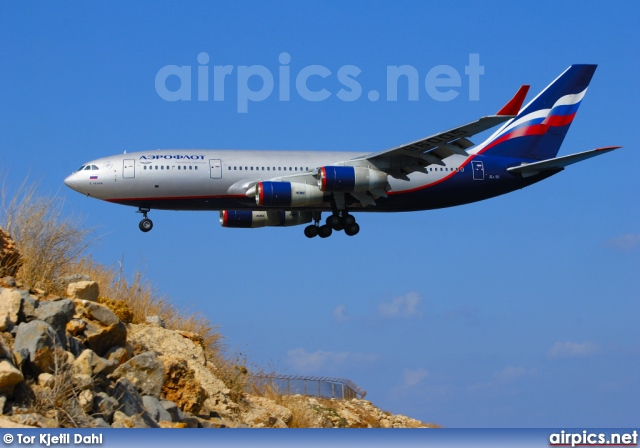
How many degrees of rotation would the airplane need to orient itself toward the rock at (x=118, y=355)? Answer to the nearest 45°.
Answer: approximately 90° to its left

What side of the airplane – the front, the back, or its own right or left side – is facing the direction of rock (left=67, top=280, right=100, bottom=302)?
left

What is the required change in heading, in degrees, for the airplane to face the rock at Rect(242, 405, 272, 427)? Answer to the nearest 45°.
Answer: approximately 90° to its left

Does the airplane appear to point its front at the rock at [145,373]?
no

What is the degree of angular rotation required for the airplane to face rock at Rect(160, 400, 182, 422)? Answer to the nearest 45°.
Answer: approximately 90° to its left

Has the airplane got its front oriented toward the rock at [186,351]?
no

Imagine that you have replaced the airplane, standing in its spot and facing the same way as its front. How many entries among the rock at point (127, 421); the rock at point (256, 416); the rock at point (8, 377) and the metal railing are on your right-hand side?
0

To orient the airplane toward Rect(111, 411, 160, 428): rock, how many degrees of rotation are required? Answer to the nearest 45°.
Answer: approximately 90° to its left

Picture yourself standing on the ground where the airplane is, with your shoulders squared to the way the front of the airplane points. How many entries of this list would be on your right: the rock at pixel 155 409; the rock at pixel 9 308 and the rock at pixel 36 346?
0

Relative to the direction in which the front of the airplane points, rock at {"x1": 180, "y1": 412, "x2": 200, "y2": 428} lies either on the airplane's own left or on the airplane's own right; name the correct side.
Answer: on the airplane's own left

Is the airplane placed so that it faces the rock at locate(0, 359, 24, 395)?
no

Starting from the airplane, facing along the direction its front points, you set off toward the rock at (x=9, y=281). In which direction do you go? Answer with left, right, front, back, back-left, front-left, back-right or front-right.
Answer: left

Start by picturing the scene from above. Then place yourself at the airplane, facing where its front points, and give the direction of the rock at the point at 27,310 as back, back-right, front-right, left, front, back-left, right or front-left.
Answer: left

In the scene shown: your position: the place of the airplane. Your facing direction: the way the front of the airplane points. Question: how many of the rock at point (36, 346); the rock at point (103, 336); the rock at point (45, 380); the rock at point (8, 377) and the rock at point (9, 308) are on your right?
0

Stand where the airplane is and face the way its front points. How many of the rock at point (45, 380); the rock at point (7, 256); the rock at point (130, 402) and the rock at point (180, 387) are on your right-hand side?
0

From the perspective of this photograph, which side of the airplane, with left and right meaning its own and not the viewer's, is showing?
left

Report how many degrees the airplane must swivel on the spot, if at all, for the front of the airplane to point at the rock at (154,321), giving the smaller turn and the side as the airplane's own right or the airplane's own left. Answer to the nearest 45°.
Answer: approximately 90° to the airplane's own left

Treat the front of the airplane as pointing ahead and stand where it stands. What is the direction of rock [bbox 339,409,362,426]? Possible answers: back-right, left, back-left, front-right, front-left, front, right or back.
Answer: left
